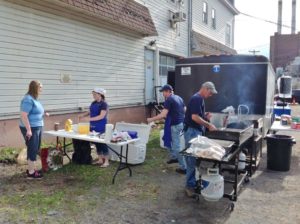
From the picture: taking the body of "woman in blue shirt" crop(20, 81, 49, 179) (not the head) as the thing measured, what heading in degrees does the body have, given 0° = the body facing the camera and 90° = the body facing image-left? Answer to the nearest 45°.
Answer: approximately 270°

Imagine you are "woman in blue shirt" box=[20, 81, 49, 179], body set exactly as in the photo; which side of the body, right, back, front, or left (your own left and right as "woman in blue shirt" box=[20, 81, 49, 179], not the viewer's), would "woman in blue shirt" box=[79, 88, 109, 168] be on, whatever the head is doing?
front

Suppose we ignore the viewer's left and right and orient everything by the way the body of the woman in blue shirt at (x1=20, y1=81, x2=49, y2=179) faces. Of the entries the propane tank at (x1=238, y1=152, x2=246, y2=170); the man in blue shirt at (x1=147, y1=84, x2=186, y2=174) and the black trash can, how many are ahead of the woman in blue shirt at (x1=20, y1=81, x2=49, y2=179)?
3

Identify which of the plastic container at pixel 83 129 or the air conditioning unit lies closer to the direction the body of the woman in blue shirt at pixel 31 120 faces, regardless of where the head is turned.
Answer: the plastic container

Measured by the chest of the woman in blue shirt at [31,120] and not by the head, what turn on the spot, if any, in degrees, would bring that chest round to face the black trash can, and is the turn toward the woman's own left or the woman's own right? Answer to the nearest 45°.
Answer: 0° — they already face it

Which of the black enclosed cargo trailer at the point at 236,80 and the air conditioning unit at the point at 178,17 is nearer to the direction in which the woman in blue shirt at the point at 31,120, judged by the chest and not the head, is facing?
the black enclosed cargo trailer

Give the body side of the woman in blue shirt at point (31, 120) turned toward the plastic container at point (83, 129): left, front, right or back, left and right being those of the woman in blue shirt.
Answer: front

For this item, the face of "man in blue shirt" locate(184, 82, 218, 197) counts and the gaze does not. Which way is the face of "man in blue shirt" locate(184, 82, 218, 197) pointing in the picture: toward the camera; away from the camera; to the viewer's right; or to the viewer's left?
to the viewer's right

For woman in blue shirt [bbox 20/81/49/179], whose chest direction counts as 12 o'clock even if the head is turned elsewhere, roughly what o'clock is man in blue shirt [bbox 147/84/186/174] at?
The man in blue shirt is roughly at 12 o'clock from the woman in blue shirt.

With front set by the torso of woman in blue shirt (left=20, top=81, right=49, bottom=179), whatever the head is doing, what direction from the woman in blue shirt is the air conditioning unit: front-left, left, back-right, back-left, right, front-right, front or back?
front-left

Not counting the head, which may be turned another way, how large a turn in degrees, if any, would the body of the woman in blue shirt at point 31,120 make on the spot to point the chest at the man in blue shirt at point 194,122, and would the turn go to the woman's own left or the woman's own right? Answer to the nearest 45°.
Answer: approximately 45° to the woman's own right

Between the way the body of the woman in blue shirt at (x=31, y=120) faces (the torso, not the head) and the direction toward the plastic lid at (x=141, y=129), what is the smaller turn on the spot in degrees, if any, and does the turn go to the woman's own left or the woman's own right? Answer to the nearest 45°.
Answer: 0° — they already face it

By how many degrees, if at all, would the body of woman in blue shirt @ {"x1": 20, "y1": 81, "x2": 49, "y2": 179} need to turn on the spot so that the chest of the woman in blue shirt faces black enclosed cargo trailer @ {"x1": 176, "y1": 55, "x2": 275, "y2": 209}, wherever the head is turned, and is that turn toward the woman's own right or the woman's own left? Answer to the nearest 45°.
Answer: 0° — they already face it
